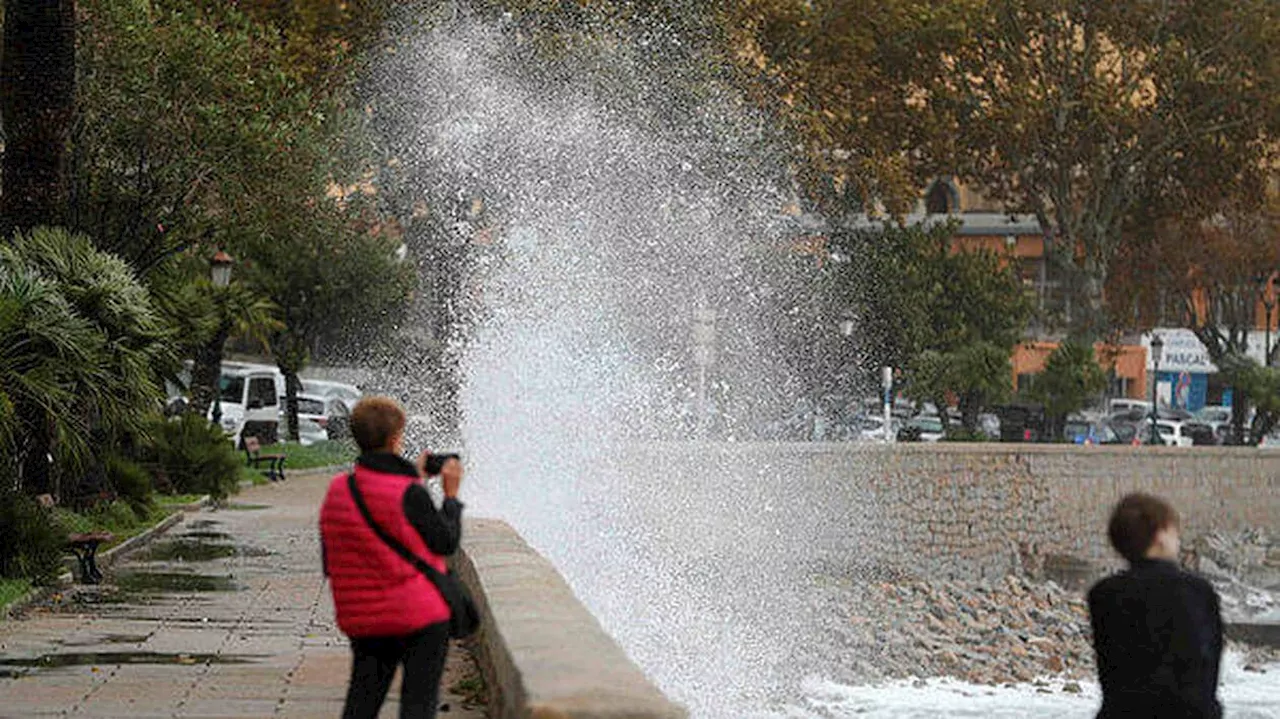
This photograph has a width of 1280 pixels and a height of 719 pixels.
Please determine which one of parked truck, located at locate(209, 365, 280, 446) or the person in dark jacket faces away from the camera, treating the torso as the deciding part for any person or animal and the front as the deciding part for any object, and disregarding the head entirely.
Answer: the person in dark jacket

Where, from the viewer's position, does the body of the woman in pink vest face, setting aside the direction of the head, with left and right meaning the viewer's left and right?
facing away from the viewer and to the right of the viewer

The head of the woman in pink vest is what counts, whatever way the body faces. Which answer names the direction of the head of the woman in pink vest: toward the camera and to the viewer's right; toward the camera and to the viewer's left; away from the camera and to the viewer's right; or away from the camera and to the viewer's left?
away from the camera and to the viewer's right

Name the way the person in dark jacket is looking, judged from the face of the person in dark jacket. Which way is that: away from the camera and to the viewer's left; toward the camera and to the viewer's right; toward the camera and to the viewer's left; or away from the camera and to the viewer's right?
away from the camera and to the viewer's right

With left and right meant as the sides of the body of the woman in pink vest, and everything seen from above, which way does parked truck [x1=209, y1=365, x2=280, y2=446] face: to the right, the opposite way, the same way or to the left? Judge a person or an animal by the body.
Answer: the opposite way

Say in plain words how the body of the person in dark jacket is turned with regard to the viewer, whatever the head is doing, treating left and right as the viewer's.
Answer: facing away from the viewer

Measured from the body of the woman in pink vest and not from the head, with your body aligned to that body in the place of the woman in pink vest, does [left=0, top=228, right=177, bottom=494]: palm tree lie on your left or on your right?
on your left

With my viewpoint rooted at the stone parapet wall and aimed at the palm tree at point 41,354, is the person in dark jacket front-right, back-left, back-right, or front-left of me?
back-right

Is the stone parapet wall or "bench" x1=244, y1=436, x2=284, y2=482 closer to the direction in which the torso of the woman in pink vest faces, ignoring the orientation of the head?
the stone parapet wall

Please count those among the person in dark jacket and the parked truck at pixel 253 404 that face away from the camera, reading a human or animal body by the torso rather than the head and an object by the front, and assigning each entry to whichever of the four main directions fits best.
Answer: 1
